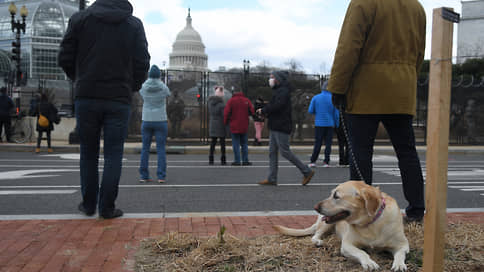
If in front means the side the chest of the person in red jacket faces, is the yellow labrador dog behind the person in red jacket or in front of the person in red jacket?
behind

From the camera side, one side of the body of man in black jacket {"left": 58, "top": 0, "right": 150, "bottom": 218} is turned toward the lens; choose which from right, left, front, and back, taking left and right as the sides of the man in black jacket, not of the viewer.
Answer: back

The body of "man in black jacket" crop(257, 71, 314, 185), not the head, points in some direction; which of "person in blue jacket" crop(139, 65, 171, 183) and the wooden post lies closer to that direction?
the person in blue jacket

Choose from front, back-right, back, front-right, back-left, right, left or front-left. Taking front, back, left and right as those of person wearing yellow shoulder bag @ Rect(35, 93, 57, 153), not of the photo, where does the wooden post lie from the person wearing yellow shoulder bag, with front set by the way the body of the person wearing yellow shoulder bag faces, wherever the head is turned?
back-right

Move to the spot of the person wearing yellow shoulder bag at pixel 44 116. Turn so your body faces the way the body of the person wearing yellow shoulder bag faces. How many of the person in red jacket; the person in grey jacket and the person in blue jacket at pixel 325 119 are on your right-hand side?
3

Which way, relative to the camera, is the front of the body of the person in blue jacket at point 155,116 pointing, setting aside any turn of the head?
away from the camera

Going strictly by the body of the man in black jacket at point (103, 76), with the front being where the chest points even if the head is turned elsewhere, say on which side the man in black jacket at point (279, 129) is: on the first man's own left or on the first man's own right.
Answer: on the first man's own right

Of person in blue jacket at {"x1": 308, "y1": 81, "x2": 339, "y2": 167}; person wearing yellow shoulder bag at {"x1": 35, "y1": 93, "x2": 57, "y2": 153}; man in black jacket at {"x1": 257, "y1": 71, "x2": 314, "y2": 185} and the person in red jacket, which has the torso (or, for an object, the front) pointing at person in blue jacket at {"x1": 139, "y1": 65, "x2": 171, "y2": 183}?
the man in black jacket

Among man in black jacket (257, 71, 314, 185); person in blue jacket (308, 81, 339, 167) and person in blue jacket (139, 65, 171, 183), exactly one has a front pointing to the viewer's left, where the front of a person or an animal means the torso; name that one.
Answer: the man in black jacket

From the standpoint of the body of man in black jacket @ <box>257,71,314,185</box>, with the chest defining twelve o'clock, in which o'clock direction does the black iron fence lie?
The black iron fence is roughly at 3 o'clock from the man in black jacket.

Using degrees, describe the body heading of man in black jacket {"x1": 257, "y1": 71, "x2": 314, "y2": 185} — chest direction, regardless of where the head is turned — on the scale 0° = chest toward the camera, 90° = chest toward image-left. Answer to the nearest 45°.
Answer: approximately 90°

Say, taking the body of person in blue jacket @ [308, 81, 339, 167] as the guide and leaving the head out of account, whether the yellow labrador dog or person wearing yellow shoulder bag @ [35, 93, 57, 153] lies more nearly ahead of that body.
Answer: the person wearing yellow shoulder bag

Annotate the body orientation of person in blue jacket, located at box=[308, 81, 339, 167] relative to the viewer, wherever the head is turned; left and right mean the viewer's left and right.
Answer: facing away from the viewer

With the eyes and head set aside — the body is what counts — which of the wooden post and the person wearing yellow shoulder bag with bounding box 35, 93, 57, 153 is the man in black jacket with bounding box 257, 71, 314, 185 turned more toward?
the person wearing yellow shoulder bag
